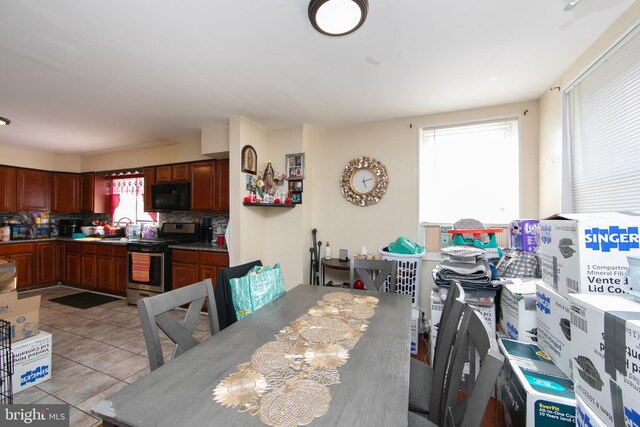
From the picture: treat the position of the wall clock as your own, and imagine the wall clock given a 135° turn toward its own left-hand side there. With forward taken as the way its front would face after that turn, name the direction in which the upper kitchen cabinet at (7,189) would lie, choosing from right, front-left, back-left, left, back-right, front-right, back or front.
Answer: back-left

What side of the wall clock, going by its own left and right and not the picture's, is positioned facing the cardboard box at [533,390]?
front

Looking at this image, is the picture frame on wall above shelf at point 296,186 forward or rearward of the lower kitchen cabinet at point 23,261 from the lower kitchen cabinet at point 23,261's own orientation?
forward

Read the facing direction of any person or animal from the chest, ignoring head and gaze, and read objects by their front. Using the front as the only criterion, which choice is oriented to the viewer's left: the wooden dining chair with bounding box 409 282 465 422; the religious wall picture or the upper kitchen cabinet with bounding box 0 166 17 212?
the wooden dining chair

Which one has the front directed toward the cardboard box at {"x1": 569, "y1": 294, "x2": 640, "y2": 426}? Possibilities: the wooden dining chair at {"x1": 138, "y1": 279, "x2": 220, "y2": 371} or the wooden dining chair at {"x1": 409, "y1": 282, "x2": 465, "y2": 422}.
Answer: the wooden dining chair at {"x1": 138, "y1": 279, "x2": 220, "y2": 371}

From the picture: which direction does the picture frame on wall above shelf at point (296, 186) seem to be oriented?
toward the camera

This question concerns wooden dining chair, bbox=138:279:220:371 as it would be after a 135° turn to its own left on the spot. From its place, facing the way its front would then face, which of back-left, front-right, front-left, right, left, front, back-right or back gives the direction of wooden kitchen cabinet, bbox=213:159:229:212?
front

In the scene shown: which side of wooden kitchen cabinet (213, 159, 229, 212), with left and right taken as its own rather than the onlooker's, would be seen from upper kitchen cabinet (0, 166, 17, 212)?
right

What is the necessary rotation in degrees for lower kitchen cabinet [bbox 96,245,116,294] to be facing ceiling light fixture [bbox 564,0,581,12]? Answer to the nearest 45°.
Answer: approximately 45° to its left

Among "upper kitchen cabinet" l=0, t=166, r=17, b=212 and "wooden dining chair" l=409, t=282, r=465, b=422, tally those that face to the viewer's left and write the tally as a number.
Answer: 1

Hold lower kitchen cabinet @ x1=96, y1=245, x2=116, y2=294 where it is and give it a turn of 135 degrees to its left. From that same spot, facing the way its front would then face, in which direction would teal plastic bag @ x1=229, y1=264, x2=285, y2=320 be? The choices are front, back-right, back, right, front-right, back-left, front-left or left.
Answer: right

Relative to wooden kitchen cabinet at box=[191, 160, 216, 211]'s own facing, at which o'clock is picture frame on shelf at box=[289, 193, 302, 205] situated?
The picture frame on shelf is roughly at 9 o'clock from the wooden kitchen cabinet.

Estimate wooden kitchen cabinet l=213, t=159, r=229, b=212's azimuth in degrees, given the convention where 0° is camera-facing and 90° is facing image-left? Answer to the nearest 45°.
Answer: approximately 45°
